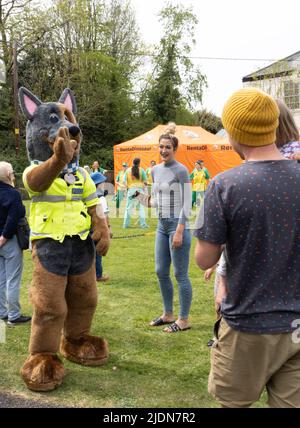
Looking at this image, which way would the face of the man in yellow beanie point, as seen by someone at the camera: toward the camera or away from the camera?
away from the camera

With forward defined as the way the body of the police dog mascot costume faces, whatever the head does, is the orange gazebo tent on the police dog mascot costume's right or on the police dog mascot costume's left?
on the police dog mascot costume's left

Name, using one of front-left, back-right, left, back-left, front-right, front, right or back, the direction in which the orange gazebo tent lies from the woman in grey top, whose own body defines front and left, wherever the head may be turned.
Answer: back-right

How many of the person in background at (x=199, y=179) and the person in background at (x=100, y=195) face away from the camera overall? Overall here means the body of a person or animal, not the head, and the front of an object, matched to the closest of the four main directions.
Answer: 0

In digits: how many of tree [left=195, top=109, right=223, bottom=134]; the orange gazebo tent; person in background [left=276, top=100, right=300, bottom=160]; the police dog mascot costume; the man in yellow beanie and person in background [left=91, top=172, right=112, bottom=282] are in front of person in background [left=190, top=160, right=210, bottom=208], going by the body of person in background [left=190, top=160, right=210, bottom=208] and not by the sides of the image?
4

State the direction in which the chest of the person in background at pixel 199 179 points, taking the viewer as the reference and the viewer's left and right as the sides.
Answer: facing the viewer

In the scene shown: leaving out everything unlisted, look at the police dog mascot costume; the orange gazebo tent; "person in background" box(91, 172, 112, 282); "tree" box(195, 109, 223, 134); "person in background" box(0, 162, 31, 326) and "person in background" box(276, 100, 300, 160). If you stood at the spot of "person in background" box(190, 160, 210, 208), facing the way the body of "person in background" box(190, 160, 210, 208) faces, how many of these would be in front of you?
4

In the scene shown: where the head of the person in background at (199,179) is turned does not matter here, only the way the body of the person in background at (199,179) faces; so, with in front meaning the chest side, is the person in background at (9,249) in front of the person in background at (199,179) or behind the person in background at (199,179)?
in front
